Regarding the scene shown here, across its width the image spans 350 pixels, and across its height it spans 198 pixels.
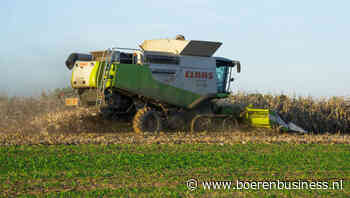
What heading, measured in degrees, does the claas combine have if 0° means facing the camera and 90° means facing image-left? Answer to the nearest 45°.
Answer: approximately 225°
